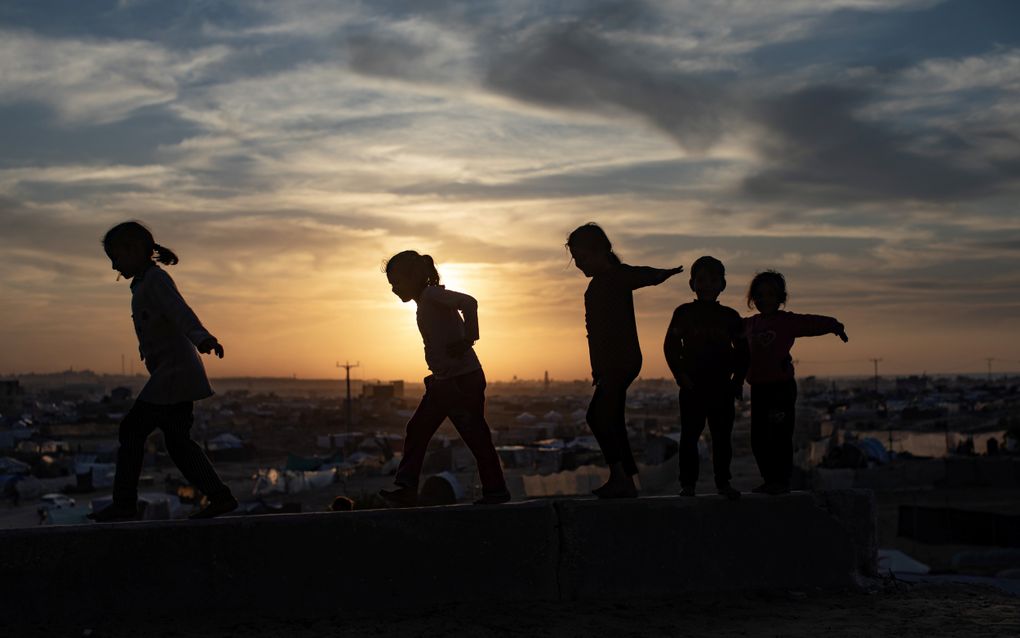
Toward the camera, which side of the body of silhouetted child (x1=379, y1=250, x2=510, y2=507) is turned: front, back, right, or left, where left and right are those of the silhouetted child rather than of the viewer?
left

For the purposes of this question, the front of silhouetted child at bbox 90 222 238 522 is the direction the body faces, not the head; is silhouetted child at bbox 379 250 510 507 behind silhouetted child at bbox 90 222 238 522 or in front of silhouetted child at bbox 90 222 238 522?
behind

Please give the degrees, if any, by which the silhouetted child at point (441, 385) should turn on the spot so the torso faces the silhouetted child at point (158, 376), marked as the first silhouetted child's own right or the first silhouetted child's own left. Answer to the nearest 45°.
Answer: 0° — they already face them

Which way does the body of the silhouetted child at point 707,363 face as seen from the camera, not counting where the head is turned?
toward the camera

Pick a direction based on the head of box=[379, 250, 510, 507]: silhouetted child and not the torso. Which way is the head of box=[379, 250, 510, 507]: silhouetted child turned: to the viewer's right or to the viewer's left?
to the viewer's left

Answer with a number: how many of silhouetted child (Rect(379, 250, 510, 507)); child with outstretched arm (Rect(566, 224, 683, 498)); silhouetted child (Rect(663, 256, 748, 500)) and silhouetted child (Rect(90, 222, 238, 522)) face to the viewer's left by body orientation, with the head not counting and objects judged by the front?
3

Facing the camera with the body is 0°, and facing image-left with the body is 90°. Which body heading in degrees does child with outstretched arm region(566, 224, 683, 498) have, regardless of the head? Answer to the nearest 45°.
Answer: approximately 90°

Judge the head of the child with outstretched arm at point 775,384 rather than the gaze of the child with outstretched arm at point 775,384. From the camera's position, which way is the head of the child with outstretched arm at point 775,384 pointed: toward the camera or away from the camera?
toward the camera

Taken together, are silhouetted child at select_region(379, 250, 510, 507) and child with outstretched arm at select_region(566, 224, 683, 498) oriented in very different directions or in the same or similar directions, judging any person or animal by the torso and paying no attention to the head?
same or similar directions

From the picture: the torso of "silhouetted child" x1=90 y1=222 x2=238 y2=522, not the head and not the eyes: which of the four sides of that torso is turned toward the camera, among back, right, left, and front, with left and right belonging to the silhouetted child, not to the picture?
left

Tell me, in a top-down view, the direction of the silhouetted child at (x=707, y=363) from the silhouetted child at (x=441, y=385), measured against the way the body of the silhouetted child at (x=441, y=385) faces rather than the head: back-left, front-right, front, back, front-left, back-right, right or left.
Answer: back

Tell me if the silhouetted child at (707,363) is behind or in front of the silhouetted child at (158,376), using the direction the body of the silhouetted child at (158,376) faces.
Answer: behind

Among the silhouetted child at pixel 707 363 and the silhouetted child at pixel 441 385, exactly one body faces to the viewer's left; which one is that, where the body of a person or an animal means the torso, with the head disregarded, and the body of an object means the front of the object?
the silhouetted child at pixel 441 385

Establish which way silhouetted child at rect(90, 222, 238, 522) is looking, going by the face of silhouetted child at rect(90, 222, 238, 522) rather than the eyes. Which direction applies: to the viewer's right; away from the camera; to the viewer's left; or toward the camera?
to the viewer's left

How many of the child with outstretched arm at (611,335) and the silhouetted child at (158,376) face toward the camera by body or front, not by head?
0
